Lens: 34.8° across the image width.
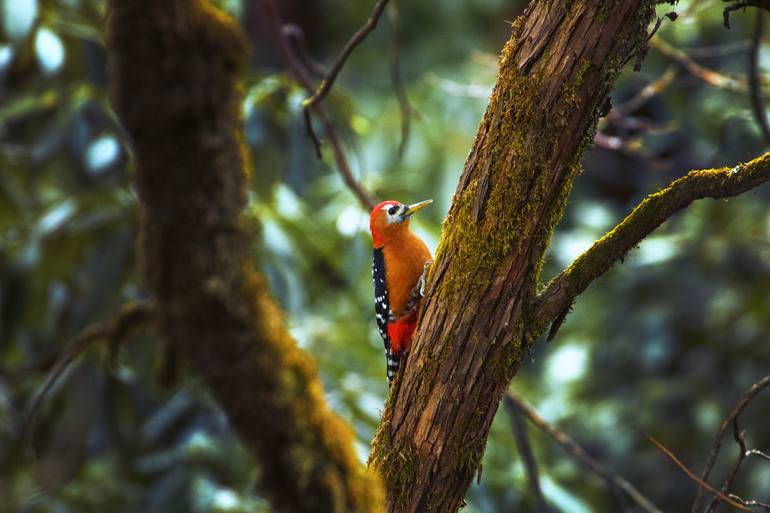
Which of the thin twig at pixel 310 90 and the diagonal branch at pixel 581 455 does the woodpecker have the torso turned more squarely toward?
the diagonal branch

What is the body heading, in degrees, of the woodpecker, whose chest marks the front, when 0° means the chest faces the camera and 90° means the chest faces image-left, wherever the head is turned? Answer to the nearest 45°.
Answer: approximately 270°
